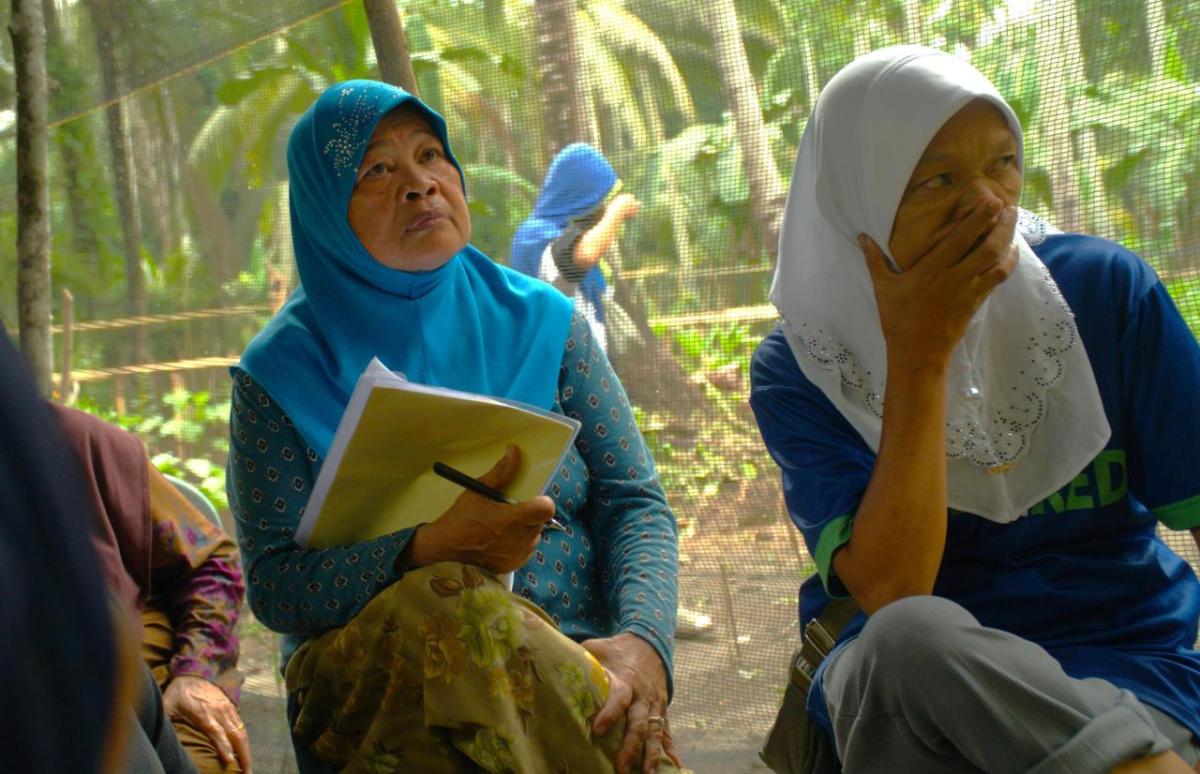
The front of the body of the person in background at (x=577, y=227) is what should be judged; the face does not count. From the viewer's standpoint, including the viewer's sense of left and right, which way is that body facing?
facing to the right of the viewer

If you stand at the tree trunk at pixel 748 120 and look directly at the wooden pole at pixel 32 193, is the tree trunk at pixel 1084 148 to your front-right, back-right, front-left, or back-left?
back-left

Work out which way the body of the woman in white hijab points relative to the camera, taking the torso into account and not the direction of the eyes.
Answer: toward the camera

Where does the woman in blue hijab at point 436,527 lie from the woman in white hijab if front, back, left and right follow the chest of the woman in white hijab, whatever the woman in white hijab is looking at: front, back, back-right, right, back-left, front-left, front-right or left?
right

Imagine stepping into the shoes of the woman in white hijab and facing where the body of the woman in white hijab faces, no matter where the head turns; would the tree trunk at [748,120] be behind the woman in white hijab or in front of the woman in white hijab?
behind

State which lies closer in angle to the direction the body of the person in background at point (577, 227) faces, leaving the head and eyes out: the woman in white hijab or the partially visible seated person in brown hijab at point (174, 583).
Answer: the woman in white hijab

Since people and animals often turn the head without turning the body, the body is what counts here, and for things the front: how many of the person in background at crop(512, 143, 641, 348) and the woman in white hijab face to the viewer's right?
1

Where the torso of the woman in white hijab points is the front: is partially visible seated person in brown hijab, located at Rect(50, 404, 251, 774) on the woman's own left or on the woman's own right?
on the woman's own right

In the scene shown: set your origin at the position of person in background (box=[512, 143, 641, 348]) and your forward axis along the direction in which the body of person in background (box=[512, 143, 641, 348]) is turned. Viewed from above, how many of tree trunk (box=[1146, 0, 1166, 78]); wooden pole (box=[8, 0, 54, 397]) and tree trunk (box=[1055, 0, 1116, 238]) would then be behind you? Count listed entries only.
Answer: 1

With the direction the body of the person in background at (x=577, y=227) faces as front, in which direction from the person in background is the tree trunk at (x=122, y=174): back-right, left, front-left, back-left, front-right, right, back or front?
back-left
